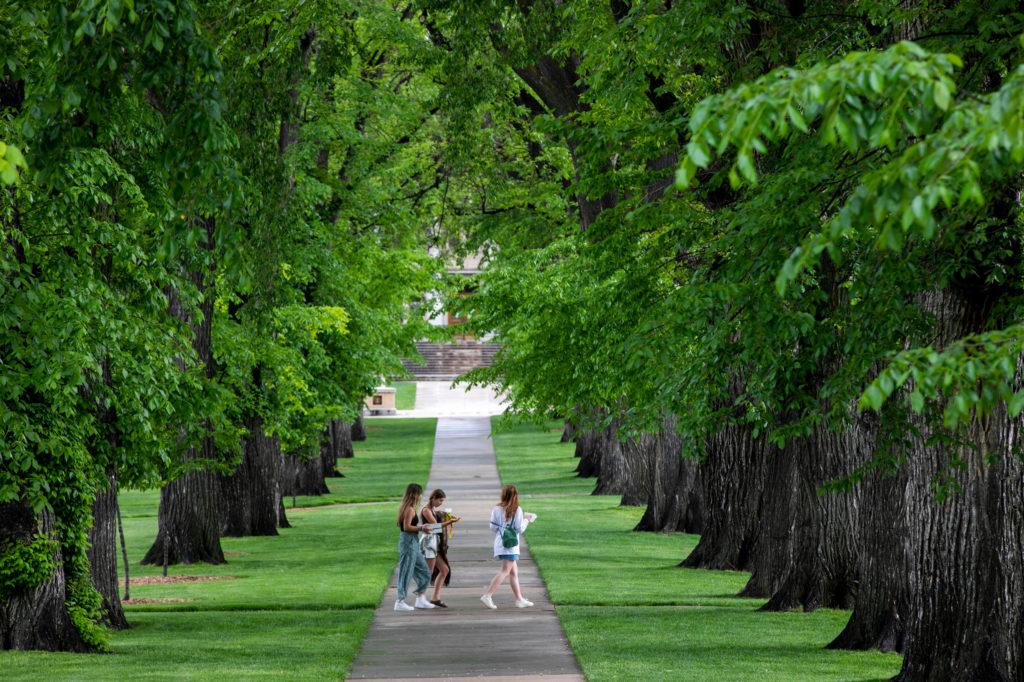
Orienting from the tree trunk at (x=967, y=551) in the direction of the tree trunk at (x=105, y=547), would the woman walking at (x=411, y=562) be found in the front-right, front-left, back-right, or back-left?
front-right

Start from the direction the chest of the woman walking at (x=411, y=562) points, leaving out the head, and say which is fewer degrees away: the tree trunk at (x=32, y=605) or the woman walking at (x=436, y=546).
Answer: the woman walking

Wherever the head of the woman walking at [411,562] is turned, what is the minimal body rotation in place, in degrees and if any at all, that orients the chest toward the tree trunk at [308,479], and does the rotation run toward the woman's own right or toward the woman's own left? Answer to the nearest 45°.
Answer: approximately 90° to the woman's own left

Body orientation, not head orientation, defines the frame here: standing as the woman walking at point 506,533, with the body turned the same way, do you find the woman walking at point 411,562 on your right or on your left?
on your left

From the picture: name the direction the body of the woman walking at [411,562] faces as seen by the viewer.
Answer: to the viewer's right

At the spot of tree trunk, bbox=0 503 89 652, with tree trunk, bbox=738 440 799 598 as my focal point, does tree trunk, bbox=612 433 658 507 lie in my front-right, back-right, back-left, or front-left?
front-left

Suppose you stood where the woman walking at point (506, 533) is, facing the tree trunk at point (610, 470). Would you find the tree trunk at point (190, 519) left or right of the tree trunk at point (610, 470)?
left

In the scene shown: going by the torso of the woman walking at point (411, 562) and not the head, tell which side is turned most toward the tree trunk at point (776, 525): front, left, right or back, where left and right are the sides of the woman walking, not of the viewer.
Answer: front

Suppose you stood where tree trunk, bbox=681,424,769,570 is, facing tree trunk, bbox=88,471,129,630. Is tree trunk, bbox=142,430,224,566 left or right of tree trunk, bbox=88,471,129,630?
right

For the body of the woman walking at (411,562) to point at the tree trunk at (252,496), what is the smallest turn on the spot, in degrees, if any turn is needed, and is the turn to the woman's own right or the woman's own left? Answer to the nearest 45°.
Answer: approximately 90° to the woman's own left
